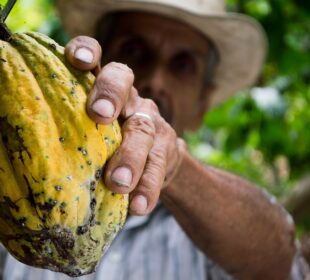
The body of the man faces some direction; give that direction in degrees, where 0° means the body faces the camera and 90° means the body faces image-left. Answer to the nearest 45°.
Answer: approximately 0°
